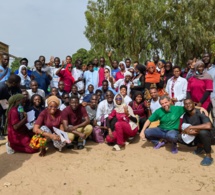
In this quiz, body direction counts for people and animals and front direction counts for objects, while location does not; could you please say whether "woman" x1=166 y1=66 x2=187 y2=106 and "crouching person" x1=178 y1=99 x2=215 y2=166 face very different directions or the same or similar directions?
same or similar directions

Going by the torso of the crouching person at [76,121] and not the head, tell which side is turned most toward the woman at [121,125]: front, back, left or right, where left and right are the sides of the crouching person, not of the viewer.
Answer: left

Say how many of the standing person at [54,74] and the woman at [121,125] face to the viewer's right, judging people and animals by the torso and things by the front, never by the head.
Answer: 0

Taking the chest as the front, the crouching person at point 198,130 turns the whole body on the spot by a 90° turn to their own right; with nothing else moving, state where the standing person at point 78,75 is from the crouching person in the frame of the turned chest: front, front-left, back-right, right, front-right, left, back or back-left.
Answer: front

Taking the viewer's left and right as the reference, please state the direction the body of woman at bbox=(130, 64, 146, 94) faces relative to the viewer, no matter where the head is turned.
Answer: facing the viewer and to the left of the viewer

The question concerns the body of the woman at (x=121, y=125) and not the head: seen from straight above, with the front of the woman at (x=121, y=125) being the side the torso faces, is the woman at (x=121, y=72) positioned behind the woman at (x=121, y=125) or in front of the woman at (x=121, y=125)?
behind

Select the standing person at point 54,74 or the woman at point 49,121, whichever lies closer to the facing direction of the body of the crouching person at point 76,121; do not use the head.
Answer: the woman

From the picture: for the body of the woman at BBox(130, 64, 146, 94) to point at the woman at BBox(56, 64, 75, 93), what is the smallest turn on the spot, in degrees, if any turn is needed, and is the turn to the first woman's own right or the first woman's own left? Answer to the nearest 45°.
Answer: approximately 45° to the first woman's own right

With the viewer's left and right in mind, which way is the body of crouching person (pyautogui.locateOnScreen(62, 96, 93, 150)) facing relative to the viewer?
facing the viewer
